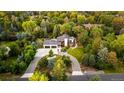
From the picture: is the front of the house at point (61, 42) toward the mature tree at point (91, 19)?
no

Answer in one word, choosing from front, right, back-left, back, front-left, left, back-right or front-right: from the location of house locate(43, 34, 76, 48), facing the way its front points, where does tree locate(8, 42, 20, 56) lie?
right

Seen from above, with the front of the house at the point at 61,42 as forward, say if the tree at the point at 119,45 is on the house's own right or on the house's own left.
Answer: on the house's own left

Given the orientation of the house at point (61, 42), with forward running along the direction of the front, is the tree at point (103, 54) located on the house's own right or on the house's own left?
on the house's own left

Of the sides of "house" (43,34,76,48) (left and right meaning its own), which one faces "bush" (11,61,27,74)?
front

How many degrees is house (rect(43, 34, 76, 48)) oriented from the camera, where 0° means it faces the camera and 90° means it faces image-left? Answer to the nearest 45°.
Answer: approximately 0°

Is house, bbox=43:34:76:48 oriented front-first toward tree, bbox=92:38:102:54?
no
